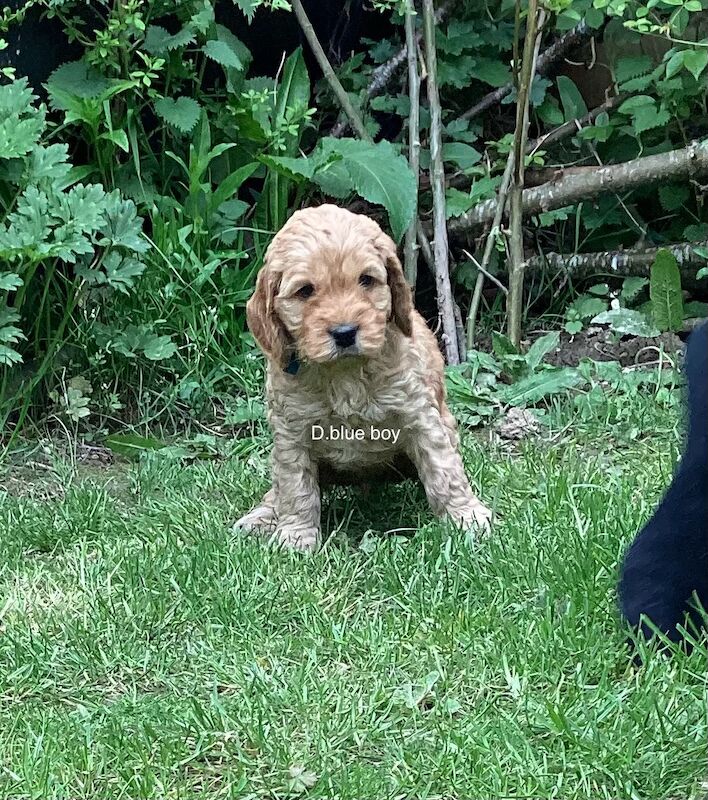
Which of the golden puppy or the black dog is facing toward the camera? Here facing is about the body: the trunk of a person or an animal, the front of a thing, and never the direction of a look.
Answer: the golden puppy

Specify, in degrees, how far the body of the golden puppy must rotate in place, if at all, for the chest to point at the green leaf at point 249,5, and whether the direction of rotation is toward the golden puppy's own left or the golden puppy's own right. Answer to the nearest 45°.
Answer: approximately 180°

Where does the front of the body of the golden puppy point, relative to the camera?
toward the camera

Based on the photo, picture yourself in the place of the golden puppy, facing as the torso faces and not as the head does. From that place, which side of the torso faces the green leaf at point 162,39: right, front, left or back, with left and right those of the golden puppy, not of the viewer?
back

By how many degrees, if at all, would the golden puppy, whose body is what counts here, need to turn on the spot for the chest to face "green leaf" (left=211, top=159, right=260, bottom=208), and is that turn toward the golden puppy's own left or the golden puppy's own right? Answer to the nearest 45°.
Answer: approximately 180°

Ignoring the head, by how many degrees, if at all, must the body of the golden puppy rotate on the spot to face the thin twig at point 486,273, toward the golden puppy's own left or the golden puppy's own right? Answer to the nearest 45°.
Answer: approximately 180°

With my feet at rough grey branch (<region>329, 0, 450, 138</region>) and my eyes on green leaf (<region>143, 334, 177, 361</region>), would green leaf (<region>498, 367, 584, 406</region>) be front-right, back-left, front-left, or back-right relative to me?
front-left
